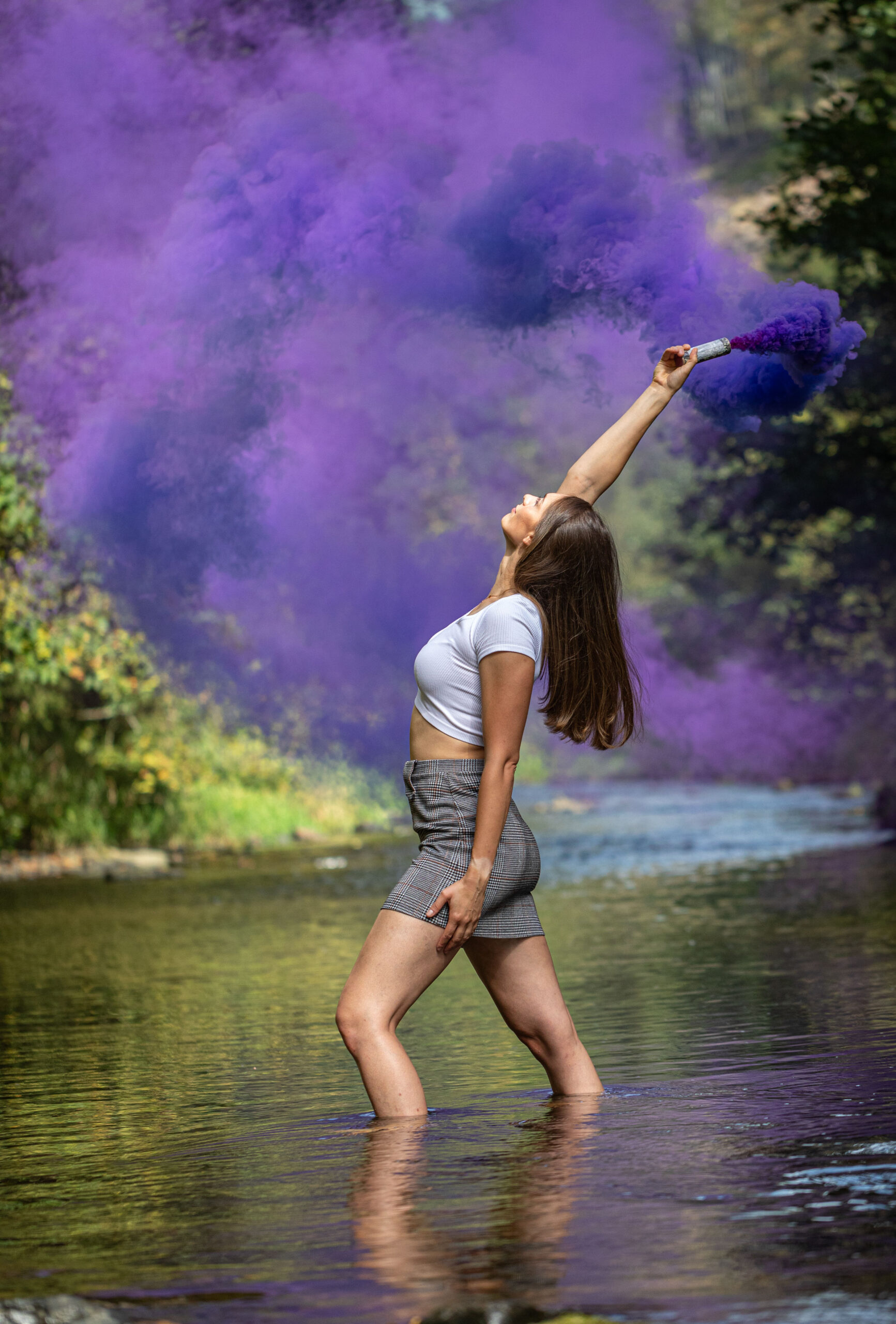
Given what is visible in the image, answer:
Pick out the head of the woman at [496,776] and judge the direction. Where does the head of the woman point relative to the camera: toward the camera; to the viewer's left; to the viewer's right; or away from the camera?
to the viewer's left

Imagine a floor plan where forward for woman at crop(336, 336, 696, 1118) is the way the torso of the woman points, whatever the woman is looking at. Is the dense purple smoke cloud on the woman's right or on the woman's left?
on the woman's right

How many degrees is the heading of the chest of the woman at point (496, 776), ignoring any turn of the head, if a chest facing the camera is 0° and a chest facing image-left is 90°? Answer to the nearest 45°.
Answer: approximately 90°

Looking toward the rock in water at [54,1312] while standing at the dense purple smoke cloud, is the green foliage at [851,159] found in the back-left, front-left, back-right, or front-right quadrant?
back-left

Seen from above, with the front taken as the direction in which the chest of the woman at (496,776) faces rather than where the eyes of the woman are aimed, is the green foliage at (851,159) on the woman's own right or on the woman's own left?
on the woman's own right

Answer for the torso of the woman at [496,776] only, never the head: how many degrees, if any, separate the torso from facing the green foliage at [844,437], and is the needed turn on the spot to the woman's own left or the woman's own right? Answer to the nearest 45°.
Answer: approximately 90° to the woman's own right
